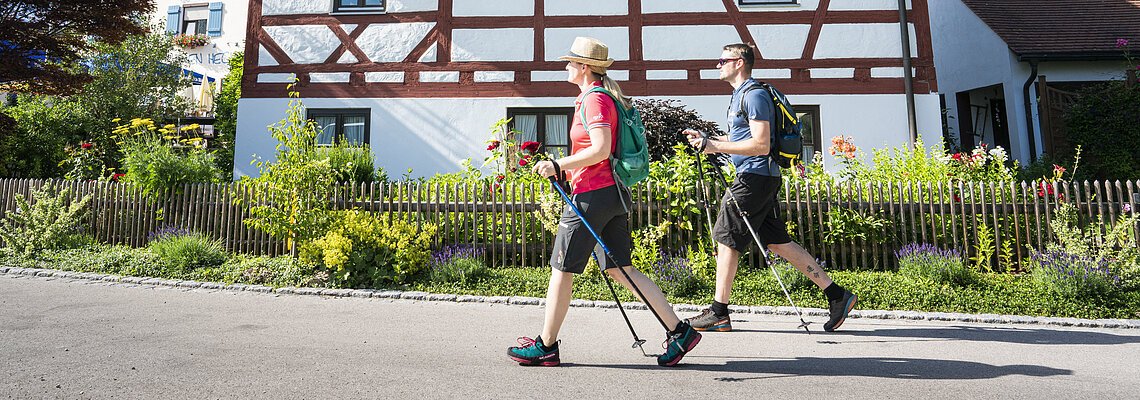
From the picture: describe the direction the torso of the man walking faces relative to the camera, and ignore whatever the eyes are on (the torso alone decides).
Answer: to the viewer's left

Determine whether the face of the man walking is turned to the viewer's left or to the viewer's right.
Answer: to the viewer's left

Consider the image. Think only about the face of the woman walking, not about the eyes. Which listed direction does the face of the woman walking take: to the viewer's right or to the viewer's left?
to the viewer's left

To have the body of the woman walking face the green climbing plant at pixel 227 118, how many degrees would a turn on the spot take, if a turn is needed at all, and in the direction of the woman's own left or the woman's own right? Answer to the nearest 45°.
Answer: approximately 45° to the woman's own right

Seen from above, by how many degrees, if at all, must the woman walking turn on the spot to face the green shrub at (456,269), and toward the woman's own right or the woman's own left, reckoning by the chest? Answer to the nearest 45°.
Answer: approximately 45° to the woman's own right

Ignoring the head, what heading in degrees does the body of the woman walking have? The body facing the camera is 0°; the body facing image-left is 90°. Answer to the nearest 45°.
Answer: approximately 90°

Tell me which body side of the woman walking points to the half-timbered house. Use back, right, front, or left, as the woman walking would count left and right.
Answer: right
